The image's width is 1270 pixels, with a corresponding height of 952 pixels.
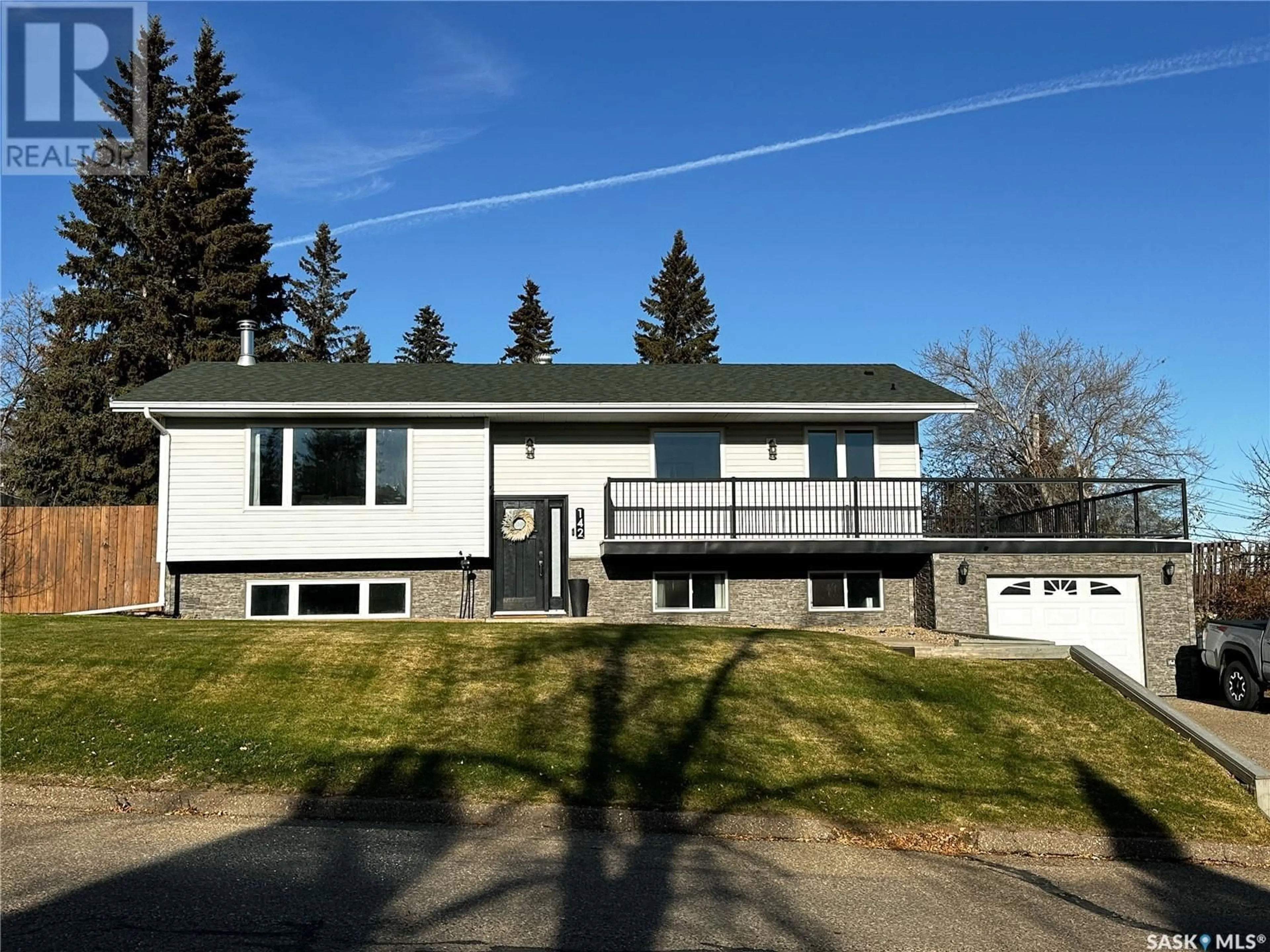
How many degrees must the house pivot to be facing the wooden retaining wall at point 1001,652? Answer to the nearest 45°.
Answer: approximately 45° to its left

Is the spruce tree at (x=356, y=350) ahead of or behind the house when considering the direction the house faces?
behind

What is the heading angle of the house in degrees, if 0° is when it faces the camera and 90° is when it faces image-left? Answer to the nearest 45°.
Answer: approximately 0°

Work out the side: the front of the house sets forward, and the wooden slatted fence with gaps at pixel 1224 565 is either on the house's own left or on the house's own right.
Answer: on the house's own left

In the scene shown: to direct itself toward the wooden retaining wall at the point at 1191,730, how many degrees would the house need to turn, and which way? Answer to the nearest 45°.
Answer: approximately 45° to its left

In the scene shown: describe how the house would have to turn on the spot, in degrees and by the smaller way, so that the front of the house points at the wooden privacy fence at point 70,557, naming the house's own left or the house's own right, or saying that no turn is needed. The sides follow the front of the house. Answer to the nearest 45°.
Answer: approximately 90° to the house's own right

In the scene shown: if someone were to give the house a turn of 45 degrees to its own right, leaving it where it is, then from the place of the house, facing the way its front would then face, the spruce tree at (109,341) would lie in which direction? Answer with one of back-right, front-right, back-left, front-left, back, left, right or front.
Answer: right
